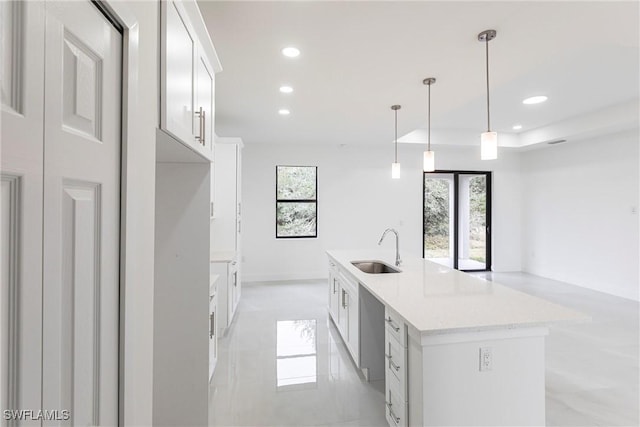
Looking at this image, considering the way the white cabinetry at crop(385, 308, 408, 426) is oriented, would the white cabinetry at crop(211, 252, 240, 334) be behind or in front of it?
in front

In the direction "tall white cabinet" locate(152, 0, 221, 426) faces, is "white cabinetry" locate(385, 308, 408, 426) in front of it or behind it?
in front

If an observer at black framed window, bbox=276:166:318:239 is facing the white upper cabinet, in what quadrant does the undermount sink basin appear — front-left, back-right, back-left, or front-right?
front-left

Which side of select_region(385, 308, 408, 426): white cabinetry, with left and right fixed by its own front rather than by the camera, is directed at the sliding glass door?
right

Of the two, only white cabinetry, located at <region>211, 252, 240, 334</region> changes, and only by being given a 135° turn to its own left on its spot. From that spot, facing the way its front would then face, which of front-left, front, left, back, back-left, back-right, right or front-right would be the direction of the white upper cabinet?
back-left

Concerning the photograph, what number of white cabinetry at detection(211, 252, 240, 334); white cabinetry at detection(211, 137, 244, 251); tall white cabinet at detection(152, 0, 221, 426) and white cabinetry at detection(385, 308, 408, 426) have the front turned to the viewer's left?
1

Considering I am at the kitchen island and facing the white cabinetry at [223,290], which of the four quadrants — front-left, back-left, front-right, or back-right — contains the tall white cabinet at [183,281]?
front-left

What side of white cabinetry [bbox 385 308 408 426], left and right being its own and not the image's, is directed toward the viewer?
left

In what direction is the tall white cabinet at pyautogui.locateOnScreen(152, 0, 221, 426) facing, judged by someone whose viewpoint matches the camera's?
facing to the right of the viewer

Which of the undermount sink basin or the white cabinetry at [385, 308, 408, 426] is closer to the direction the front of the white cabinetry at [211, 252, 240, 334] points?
the undermount sink basin

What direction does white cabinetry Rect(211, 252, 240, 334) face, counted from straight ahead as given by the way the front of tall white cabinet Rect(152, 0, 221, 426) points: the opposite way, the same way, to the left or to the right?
the same way

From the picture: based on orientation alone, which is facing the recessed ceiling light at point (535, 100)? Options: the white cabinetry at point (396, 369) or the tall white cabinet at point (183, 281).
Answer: the tall white cabinet

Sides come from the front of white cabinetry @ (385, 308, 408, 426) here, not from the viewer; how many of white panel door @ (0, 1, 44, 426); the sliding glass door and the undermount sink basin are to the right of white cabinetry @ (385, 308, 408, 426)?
2

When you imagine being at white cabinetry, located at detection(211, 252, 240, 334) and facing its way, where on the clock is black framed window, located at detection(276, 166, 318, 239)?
The black framed window is roughly at 10 o'clock from the white cabinetry.

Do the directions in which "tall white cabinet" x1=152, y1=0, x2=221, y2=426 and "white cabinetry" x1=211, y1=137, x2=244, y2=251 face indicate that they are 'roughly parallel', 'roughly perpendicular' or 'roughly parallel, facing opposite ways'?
roughly parallel

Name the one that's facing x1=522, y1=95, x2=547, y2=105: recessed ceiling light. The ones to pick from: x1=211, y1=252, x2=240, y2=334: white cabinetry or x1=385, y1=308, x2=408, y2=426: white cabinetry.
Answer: x1=211, y1=252, x2=240, y2=334: white cabinetry

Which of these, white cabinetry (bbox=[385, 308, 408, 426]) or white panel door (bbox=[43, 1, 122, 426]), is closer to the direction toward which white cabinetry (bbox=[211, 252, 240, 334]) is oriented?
the white cabinetry

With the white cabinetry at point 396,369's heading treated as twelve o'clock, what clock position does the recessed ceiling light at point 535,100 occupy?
The recessed ceiling light is roughly at 4 o'clock from the white cabinetry.

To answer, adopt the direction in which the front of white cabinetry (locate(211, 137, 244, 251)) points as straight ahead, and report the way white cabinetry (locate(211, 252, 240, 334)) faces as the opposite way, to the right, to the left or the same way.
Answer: the same way

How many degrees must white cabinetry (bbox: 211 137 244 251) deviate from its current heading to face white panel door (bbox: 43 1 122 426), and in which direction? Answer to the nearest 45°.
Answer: approximately 90° to its right

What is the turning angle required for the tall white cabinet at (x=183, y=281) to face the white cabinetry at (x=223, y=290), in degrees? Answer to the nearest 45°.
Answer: approximately 90° to its left

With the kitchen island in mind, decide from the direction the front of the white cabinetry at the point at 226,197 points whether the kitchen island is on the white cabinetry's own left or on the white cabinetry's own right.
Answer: on the white cabinetry's own right
